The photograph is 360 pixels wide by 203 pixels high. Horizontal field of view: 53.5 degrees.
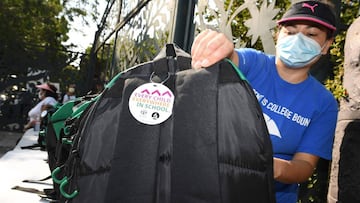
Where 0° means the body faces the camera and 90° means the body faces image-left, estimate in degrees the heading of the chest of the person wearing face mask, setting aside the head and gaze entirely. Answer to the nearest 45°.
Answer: approximately 45°

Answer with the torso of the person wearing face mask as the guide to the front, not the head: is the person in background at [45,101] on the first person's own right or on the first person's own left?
on the first person's own right

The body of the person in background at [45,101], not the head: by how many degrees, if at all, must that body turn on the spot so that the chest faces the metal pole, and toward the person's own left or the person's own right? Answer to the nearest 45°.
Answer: approximately 90° to the person's own left

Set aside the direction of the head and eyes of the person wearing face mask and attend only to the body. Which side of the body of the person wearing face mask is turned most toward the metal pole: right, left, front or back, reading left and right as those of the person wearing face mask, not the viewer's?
right

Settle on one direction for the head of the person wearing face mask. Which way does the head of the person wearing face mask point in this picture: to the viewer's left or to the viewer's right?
to the viewer's left

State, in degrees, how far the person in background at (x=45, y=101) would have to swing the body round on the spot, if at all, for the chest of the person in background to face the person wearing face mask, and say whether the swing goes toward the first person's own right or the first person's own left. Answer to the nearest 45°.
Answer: approximately 90° to the first person's own left
